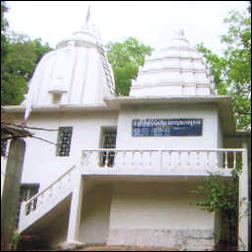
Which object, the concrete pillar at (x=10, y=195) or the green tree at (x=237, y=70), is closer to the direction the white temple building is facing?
the concrete pillar

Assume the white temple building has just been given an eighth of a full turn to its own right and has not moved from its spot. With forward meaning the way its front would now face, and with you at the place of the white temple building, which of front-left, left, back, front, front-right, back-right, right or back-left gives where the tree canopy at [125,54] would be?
back-right

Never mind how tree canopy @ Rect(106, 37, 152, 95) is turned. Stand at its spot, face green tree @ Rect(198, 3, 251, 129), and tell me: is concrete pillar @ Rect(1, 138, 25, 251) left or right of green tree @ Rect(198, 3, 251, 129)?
right

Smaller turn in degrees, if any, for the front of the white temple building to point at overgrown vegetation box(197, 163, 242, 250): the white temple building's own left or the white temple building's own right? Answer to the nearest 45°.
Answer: approximately 45° to the white temple building's own left

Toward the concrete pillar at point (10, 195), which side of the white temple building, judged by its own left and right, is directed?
front

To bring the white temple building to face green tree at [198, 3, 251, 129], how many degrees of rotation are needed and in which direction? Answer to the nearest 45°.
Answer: approximately 135° to its left

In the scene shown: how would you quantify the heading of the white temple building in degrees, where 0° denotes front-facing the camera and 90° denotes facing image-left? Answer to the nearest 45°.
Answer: approximately 0°
